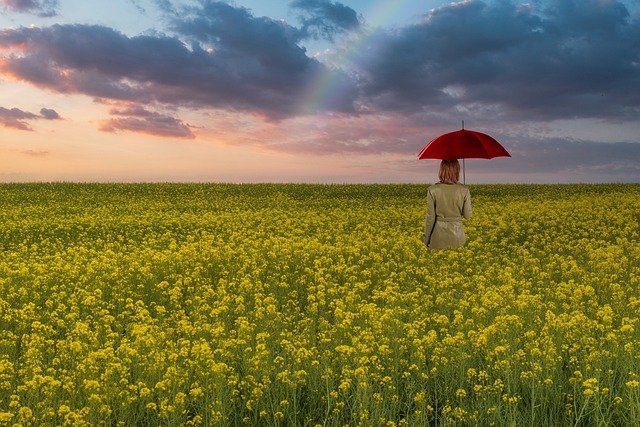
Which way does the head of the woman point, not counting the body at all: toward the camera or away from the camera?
away from the camera

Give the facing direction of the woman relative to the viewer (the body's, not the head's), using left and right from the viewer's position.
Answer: facing away from the viewer
